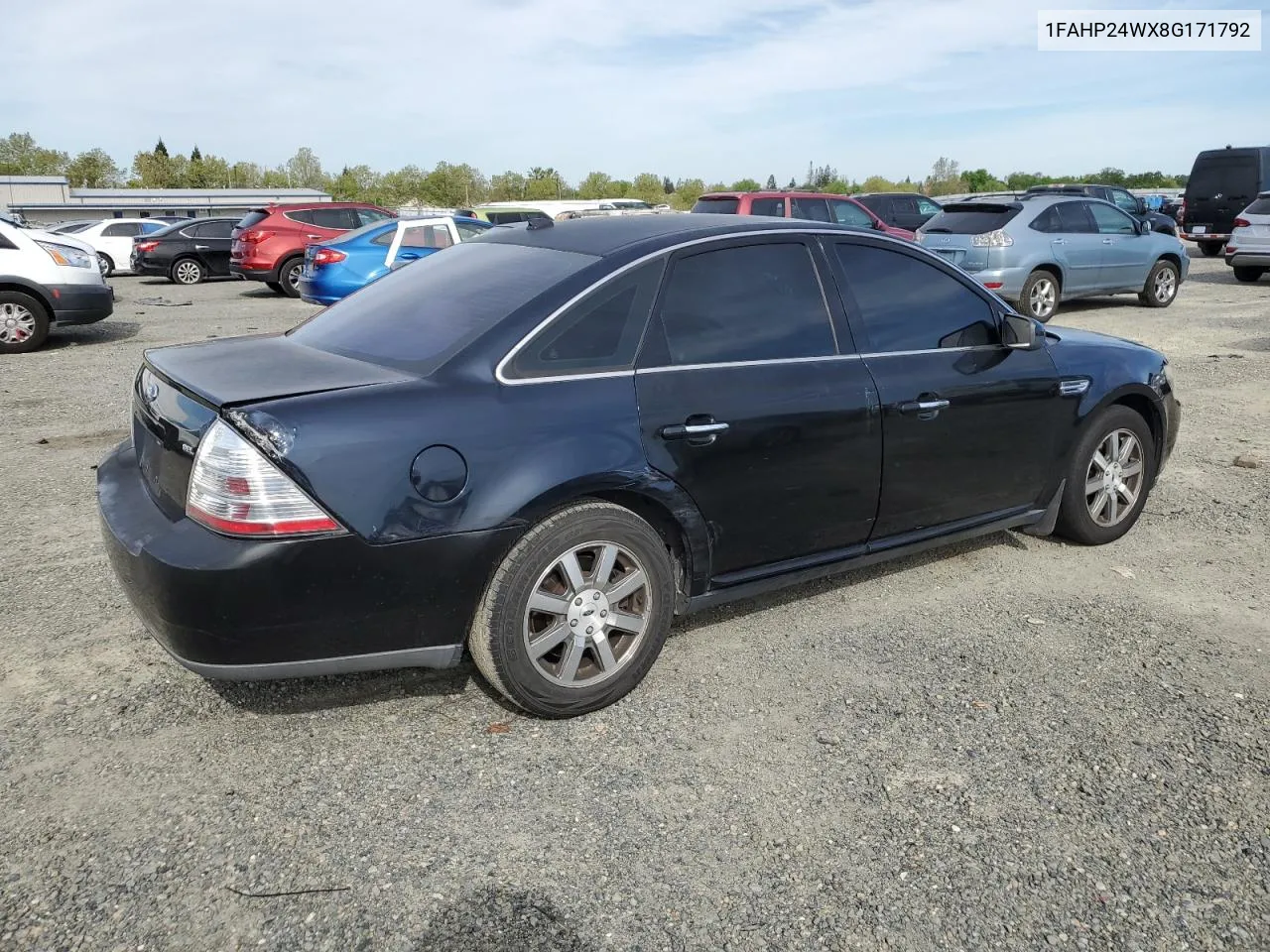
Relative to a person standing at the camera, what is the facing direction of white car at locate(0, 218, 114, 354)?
facing to the right of the viewer

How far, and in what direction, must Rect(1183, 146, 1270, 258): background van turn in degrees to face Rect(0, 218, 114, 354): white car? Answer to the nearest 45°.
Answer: approximately 180°

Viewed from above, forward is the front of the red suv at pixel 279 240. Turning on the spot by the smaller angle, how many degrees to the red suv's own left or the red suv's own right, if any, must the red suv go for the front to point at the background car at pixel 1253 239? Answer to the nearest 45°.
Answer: approximately 45° to the red suv's own right

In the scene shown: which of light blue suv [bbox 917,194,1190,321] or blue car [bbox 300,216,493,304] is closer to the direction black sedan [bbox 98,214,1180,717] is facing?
the light blue suv

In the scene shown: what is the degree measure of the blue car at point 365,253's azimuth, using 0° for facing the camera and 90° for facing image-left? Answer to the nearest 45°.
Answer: approximately 225°

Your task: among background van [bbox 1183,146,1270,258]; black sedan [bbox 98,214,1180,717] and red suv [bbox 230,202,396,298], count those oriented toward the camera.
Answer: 0

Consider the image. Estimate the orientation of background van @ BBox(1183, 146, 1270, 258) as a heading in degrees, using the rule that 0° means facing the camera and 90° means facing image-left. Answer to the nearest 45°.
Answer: approximately 225°

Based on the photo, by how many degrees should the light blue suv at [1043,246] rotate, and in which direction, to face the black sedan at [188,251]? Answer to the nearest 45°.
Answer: approximately 135° to its left

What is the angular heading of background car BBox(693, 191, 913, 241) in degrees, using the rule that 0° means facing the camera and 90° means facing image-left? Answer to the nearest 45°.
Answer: approximately 225°

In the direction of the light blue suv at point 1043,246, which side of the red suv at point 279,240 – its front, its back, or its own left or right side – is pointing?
right

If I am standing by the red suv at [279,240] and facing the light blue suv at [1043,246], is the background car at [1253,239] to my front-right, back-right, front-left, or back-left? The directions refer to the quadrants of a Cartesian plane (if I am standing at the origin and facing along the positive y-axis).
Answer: front-left
